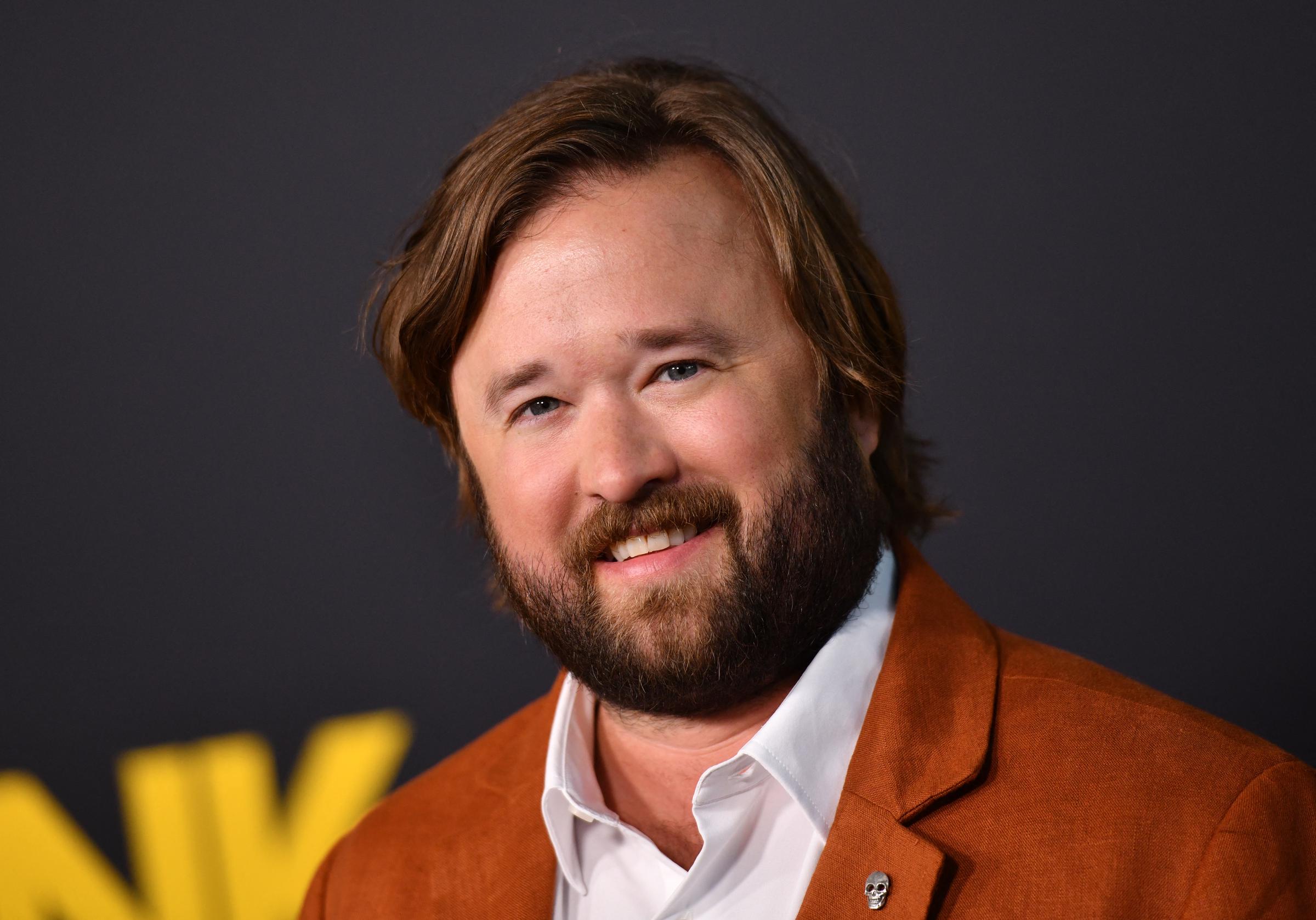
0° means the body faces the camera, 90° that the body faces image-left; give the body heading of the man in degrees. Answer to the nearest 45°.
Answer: approximately 45°

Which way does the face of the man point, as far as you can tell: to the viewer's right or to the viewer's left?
to the viewer's left
